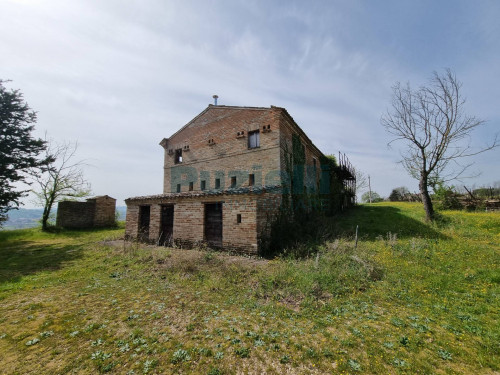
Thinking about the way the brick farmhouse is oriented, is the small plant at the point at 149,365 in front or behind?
in front

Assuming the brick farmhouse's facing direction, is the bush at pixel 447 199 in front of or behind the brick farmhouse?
behind

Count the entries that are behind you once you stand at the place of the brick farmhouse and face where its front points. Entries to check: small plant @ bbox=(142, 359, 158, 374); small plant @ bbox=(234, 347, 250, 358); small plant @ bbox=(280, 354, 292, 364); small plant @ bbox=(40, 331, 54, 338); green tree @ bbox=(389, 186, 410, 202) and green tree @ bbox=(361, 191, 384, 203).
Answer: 2

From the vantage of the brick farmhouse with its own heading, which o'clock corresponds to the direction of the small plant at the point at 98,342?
The small plant is roughly at 11 o'clock from the brick farmhouse.

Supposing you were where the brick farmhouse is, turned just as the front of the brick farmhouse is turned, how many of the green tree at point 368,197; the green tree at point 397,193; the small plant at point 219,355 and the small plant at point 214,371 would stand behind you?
2

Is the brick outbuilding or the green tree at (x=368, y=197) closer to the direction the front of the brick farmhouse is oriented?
the brick outbuilding

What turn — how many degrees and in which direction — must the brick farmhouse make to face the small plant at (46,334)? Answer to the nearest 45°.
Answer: approximately 45° to its left

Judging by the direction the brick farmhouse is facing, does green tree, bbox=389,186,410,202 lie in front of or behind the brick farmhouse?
behind

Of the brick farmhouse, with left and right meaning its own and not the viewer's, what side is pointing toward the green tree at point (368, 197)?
back

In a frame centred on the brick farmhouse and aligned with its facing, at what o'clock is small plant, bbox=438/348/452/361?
The small plant is roughly at 10 o'clock from the brick farmhouse.

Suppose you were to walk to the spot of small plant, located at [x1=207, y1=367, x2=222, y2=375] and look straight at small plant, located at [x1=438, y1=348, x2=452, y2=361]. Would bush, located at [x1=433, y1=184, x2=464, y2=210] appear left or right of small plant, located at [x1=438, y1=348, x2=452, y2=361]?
left

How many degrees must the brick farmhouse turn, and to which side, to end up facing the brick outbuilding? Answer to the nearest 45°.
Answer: approximately 90° to its right

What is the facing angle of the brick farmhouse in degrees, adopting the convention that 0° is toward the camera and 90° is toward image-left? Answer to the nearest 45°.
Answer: approximately 45°

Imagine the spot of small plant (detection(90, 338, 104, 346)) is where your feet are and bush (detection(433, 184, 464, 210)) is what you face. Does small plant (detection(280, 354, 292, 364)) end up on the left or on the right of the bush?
right

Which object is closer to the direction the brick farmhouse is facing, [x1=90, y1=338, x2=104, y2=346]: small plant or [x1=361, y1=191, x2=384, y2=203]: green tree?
the small plant

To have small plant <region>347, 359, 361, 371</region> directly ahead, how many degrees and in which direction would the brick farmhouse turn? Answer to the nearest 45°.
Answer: approximately 45° to its left

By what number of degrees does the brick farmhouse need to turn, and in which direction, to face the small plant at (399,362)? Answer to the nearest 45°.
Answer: approximately 45° to its left
